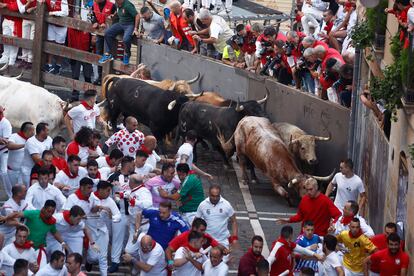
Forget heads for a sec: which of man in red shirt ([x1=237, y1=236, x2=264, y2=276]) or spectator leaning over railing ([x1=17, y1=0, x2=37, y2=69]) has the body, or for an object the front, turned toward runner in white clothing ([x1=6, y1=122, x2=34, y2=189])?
the spectator leaning over railing

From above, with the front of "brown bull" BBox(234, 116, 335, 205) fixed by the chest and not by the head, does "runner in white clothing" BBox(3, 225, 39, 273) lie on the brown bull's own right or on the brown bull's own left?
on the brown bull's own right

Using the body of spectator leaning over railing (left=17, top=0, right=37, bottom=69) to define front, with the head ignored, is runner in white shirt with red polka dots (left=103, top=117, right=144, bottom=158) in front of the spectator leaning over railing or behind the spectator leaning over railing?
in front

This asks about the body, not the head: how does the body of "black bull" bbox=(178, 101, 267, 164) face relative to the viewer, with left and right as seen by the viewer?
facing to the right of the viewer

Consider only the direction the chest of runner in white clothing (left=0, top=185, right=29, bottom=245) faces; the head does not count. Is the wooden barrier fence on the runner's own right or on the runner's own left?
on the runner's own left

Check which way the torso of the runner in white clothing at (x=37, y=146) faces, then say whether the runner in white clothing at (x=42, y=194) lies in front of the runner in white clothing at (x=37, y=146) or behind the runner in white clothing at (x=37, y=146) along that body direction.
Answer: in front

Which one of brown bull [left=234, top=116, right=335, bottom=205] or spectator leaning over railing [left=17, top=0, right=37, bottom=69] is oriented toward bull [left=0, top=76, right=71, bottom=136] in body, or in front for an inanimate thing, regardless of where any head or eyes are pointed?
the spectator leaning over railing

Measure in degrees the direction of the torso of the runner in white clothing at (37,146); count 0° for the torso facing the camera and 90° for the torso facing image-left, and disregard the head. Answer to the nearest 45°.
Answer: approximately 315°

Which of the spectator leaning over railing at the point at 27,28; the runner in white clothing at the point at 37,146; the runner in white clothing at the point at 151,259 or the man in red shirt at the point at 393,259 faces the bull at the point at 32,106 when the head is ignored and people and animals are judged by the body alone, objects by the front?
the spectator leaning over railing
